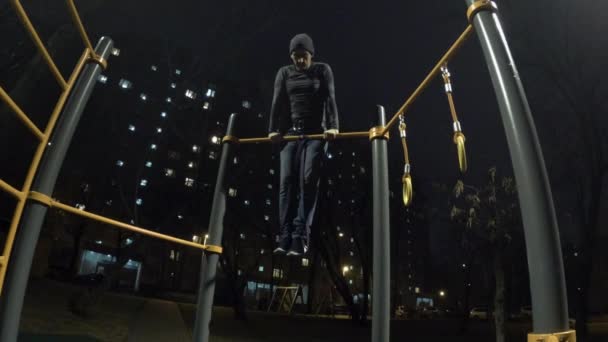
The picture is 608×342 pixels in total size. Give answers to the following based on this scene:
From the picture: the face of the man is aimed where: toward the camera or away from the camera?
toward the camera

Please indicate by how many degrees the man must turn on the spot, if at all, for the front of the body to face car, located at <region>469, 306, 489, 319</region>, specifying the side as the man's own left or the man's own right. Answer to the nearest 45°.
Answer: approximately 135° to the man's own left

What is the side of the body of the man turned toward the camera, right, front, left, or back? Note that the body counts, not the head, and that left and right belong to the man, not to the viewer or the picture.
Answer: front
